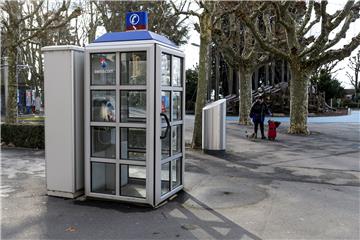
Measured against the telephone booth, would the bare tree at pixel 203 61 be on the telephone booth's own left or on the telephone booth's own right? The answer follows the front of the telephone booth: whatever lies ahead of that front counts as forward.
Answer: on the telephone booth's own left

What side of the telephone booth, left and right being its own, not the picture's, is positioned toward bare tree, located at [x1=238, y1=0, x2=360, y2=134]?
left

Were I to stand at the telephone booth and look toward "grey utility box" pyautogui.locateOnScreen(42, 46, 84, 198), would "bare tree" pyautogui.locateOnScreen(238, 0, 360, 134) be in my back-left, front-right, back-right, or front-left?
back-right

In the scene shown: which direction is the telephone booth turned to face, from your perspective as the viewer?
facing the viewer and to the right of the viewer

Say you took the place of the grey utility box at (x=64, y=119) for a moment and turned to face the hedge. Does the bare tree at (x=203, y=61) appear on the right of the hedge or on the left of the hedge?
right
